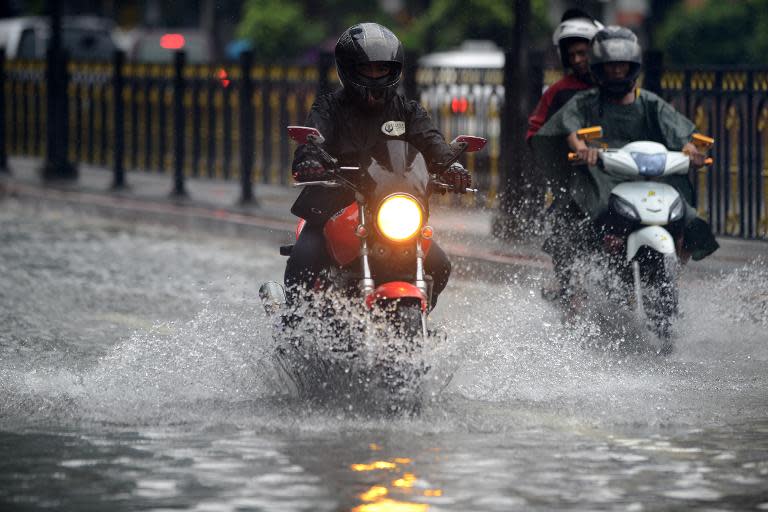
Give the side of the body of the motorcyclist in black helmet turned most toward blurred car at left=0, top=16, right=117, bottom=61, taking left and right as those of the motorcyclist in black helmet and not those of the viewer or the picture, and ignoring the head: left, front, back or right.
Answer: back

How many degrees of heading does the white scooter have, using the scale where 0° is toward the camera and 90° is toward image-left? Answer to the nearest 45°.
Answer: approximately 0°

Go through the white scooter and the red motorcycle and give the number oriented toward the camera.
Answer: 2

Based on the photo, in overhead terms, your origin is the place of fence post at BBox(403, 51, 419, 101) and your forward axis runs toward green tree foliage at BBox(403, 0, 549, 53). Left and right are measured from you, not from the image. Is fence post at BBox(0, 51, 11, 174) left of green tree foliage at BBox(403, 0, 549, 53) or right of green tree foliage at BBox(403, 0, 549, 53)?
left

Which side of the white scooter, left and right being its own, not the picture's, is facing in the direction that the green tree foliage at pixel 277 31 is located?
back

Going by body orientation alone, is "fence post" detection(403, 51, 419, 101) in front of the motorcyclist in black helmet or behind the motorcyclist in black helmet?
behind

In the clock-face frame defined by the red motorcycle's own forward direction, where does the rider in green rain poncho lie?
The rider in green rain poncho is roughly at 7 o'clock from the red motorcycle.

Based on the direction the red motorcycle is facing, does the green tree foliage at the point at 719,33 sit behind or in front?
behind

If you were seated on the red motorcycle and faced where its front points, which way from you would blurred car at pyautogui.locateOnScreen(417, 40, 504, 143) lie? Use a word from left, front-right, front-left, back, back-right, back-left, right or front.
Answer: back

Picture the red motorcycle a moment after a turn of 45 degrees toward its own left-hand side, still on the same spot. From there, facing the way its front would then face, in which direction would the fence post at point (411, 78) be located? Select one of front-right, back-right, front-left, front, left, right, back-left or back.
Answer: back-left

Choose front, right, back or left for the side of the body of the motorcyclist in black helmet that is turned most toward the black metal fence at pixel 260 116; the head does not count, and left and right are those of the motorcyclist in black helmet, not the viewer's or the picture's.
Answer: back

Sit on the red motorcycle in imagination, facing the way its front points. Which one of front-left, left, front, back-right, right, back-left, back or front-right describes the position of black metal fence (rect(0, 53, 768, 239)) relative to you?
back
